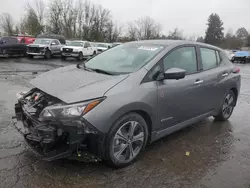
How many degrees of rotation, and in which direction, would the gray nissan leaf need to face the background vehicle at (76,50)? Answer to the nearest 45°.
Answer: approximately 135° to its right

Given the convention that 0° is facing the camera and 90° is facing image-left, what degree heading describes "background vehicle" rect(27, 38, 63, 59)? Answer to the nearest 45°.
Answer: approximately 45°

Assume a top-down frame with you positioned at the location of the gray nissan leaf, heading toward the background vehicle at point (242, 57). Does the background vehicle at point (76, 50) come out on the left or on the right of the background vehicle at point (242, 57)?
left

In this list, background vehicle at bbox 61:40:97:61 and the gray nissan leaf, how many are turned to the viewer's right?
0

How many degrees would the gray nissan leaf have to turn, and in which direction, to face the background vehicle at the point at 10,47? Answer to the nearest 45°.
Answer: approximately 90° to its right

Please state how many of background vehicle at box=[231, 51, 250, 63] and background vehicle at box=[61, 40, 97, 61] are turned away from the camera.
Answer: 0

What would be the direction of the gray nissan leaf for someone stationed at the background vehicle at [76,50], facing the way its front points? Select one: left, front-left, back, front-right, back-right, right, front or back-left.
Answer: front-left

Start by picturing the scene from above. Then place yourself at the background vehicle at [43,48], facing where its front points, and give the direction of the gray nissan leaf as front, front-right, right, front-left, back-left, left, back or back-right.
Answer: front-left

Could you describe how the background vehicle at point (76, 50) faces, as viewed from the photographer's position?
facing the viewer and to the left of the viewer
